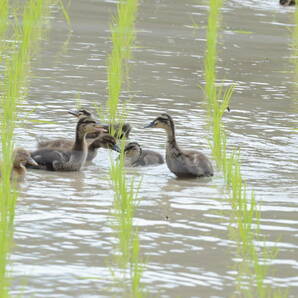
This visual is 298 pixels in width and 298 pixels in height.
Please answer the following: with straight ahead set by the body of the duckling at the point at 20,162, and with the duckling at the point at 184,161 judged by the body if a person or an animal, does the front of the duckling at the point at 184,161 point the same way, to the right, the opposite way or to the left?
the opposite way

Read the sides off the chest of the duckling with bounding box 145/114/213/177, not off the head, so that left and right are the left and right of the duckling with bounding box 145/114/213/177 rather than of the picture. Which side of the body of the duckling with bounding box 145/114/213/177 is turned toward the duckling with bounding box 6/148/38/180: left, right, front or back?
front

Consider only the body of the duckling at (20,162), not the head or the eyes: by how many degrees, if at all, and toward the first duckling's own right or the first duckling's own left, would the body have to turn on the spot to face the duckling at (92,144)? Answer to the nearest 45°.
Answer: approximately 45° to the first duckling's own left

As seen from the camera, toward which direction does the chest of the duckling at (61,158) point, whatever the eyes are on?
to the viewer's right

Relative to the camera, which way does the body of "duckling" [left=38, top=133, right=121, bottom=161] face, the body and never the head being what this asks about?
to the viewer's right

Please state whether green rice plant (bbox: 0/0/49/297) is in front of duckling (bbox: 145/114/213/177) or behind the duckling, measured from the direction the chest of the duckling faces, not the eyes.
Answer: in front

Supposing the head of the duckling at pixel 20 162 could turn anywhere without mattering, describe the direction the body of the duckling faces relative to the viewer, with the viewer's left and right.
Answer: facing to the right of the viewer

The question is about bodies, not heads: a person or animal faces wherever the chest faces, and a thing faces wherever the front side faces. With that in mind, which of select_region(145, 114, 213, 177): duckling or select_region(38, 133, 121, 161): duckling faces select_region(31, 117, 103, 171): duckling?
select_region(145, 114, 213, 177): duckling

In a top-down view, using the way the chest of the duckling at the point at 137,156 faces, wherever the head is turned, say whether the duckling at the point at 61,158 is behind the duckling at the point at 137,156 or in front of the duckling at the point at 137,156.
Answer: in front

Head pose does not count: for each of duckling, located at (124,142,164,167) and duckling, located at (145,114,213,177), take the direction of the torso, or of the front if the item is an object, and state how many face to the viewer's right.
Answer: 0

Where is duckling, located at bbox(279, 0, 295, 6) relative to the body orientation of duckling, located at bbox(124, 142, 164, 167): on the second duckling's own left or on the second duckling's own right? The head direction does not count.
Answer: on the second duckling's own right

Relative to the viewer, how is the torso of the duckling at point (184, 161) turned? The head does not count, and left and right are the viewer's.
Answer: facing to the left of the viewer

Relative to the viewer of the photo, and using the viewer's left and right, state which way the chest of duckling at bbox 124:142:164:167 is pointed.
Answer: facing to the left of the viewer
